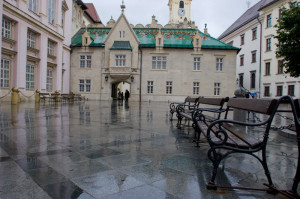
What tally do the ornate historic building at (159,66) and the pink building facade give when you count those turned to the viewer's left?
0

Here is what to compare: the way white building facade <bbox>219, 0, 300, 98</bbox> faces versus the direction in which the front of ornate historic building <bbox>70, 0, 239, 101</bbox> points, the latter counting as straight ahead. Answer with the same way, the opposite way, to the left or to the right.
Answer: to the right

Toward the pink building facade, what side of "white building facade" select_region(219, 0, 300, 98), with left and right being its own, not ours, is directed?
front

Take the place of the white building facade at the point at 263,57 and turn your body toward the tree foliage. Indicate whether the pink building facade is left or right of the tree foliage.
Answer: right

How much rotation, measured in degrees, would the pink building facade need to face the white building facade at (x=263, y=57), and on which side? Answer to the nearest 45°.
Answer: approximately 45° to its left

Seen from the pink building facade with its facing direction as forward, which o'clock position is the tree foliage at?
The tree foliage is roughly at 12 o'clock from the pink building facade.

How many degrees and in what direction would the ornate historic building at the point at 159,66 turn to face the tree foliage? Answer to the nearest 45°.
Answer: approximately 45° to its left

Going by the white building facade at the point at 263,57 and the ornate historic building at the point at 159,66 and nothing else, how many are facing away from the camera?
0

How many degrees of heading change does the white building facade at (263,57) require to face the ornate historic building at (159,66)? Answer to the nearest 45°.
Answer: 0° — it already faces it

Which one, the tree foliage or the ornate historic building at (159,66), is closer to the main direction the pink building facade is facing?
the tree foliage

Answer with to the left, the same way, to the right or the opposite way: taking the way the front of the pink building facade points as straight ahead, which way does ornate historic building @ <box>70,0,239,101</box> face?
to the right

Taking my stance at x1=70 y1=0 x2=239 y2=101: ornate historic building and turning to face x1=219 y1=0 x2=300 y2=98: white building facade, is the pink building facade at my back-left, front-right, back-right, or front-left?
back-right
